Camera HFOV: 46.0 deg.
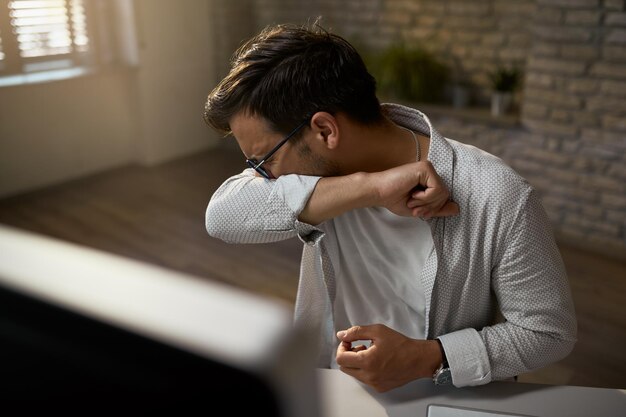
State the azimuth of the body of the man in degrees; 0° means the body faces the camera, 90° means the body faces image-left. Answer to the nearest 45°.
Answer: approximately 45°

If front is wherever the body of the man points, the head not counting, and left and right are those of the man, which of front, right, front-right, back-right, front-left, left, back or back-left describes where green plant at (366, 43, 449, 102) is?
back-right

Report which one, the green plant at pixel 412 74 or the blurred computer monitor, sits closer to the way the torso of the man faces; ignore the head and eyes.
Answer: the blurred computer monitor

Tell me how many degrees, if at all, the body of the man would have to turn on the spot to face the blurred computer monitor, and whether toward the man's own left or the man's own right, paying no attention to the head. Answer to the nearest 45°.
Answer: approximately 45° to the man's own left
